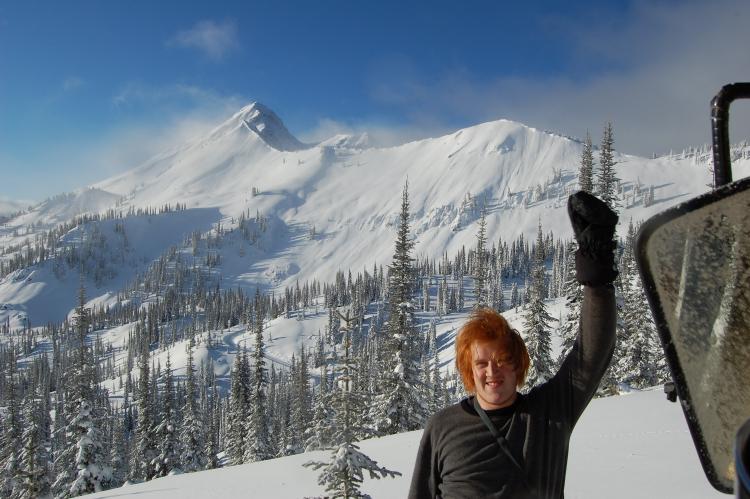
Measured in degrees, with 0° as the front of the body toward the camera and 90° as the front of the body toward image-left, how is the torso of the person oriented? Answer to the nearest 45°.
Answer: approximately 0°

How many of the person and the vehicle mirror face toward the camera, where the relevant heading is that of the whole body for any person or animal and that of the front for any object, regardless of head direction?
2

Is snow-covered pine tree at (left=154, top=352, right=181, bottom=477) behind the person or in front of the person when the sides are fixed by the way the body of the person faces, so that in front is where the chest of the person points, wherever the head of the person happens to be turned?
behind

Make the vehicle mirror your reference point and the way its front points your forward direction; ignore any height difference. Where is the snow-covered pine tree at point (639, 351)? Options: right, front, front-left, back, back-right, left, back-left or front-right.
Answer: back

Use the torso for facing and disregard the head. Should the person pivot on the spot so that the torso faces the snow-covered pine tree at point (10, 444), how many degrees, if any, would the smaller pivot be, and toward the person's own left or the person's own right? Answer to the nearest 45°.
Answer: approximately 135° to the person's own right

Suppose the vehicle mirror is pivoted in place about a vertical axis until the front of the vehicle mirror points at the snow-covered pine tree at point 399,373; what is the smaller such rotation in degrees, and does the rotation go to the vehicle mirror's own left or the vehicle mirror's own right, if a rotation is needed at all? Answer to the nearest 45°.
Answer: approximately 135° to the vehicle mirror's own right

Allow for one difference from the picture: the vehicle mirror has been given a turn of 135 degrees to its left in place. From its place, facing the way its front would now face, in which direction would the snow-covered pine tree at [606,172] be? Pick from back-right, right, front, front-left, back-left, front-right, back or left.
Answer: front-left

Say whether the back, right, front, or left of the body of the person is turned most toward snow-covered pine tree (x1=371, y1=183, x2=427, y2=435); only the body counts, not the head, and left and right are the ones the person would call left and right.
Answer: back

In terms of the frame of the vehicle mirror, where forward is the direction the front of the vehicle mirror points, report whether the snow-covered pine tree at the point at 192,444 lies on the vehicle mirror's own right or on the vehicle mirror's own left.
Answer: on the vehicle mirror's own right

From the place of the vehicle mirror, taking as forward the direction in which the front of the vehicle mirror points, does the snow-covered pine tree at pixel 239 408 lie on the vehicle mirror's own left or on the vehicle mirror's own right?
on the vehicle mirror's own right

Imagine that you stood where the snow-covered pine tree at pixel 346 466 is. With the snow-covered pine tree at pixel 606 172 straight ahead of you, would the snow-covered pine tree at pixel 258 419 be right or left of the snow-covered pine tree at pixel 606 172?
left

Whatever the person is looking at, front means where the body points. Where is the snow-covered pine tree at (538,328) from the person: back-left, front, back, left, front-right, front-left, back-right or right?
back

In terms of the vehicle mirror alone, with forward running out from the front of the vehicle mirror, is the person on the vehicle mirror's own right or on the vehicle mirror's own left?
on the vehicle mirror's own right

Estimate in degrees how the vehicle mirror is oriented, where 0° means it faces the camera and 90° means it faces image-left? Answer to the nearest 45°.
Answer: approximately 0°
